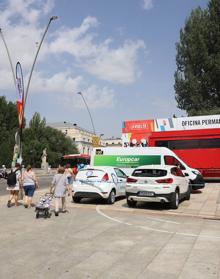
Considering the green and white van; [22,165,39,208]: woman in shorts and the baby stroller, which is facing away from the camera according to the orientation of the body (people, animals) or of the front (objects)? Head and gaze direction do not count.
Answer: the woman in shorts

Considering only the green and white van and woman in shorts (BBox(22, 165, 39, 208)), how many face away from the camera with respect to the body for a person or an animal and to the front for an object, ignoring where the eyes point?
1

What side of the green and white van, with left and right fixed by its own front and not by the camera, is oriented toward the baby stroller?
right

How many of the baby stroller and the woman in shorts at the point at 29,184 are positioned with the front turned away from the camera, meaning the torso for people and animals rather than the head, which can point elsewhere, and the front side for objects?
1

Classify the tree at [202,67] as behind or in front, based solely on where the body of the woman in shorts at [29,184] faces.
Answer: in front

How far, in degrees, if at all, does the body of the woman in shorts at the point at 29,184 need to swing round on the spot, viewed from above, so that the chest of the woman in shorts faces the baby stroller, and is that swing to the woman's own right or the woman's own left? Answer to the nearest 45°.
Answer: approximately 180°

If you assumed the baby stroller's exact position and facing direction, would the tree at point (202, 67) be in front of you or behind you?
behind

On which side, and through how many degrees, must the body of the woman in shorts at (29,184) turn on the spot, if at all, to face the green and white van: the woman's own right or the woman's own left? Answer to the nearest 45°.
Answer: approximately 45° to the woman's own right

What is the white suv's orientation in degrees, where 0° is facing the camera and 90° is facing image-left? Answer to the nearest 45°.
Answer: approximately 225°

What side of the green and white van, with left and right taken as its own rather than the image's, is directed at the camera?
right

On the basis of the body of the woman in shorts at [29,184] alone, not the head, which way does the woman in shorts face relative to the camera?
away from the camera

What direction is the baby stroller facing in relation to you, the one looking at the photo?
facing the viewer and to the left of the viewer

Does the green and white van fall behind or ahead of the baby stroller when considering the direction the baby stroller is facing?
behind
